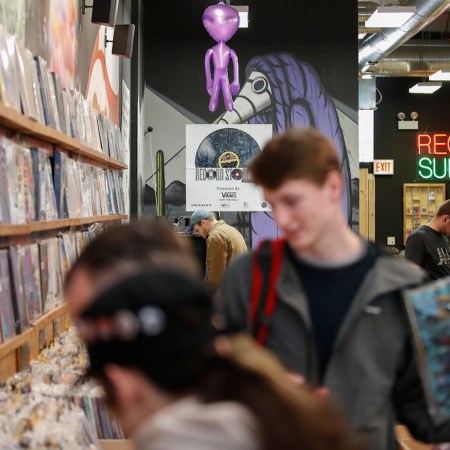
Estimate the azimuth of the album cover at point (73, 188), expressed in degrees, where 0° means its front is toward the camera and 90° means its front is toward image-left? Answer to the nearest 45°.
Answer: approximately 315°

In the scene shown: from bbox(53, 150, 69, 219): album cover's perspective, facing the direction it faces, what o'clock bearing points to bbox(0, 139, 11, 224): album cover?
bbox(0, 139, 11, 224): album cover is roughly at 2 o'clock from bbox(53, 150, 69, 219): album cover.

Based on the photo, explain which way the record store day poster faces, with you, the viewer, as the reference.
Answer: facing the viewer

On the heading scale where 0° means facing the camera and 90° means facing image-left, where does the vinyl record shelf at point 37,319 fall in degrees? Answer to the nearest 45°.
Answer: approximately 270°

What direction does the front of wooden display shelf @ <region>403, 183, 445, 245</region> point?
toward the camera

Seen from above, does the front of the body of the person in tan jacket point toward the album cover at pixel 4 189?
no

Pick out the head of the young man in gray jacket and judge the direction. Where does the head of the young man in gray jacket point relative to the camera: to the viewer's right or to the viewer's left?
to the viewer's left

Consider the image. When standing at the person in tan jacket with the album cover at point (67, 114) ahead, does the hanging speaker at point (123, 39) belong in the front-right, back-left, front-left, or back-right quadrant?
front-right

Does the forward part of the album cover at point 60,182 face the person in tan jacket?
no

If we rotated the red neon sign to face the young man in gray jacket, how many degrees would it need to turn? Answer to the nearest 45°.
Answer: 0° — it already faces them

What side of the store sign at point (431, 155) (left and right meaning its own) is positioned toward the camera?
front

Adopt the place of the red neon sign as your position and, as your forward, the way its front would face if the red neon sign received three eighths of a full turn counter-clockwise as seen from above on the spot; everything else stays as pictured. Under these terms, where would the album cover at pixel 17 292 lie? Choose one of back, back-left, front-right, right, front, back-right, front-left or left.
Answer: back-right

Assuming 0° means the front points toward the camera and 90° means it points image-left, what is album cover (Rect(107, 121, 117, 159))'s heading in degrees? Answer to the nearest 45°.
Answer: approximately 270°

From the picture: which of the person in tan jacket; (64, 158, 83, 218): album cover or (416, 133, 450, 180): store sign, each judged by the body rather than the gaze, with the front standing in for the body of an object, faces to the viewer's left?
the person in tan jacket

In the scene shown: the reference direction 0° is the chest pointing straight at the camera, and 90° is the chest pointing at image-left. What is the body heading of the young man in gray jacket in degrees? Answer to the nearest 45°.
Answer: approximately 45°

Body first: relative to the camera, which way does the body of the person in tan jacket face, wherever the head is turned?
to the viewer's left

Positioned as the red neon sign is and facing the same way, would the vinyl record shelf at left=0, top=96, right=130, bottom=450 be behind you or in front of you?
in front

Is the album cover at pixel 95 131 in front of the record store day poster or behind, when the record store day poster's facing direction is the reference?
in front
